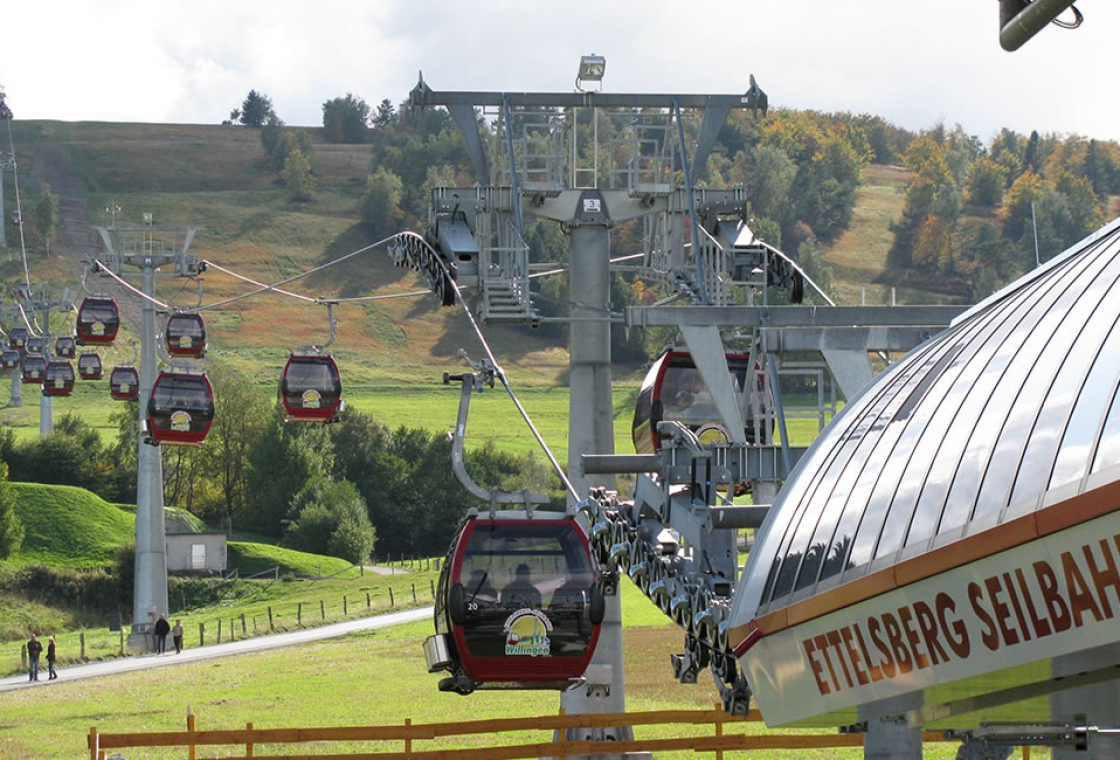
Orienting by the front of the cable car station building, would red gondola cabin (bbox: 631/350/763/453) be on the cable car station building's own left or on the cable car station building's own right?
on the cable car station building's own right
